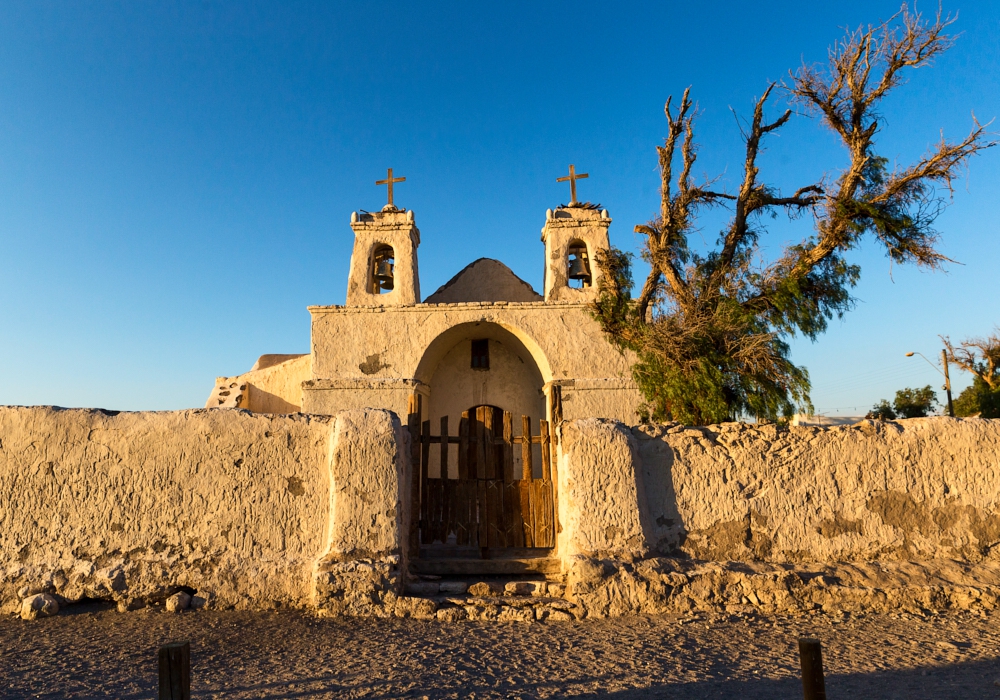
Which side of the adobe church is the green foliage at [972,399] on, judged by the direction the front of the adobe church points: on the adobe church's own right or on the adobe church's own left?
on the adobe church's own left

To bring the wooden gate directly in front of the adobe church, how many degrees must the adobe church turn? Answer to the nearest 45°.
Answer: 0° — it already faces it

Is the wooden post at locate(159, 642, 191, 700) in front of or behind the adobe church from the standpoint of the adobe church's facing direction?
in front

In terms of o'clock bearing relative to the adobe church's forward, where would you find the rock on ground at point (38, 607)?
The rock on ground is roughly at 1 o'clock from the adobe church.

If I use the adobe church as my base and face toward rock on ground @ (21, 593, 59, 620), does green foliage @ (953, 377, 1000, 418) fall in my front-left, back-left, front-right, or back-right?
back-left

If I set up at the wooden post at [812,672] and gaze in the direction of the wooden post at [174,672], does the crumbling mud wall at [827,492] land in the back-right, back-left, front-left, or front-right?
back-right

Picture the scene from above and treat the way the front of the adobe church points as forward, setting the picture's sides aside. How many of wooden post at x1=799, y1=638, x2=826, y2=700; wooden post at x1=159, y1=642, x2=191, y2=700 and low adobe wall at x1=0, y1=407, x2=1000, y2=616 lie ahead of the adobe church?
3

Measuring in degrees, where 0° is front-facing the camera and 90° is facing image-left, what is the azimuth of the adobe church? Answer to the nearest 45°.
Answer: approximately 0°

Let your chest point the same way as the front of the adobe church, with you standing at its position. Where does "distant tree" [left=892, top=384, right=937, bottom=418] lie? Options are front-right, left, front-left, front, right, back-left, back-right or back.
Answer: back-left

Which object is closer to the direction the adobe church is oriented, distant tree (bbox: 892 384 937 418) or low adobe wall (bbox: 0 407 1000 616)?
the low adobe wall

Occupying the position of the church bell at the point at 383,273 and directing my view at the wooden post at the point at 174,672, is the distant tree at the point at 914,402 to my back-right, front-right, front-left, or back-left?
back-left

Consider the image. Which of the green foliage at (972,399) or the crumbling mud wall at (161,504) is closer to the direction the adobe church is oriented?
the crumbling mud wall

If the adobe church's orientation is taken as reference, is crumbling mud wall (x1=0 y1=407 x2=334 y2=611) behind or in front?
in front

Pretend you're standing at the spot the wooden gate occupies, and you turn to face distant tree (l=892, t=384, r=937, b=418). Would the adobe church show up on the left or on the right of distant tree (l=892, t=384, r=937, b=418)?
left
